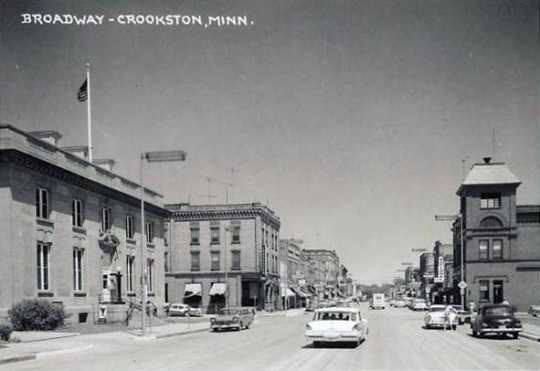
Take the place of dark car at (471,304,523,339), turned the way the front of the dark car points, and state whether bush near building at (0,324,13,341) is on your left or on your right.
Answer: on your left

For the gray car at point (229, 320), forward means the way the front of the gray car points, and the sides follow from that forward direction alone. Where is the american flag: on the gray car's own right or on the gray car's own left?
on the gray car's own right

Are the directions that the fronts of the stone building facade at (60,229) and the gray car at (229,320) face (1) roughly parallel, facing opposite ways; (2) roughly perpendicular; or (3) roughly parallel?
roughly perpendicular

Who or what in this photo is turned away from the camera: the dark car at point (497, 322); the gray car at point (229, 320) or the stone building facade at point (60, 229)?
the dark car at point (497, 322)

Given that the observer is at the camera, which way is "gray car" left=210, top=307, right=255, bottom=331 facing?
facing the viewer and to the left of the viewer

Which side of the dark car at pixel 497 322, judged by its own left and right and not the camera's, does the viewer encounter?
back

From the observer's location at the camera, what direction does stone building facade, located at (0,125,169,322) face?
facing the viewer and to the right of the viewer
